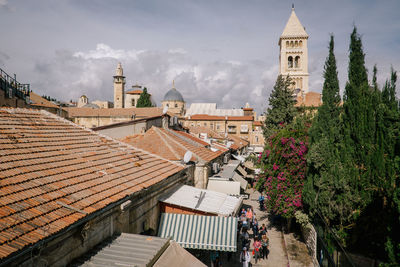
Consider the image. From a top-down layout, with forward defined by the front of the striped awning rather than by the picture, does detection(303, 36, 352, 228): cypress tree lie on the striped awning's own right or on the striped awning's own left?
on the striped awning's own left
